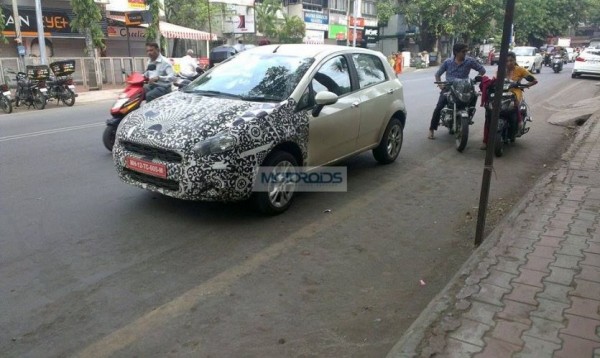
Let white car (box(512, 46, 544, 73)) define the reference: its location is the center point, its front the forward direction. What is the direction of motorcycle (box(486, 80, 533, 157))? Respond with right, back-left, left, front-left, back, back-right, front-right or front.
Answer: front-left

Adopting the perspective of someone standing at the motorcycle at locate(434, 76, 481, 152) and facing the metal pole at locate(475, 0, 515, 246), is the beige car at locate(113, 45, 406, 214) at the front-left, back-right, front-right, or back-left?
front-right

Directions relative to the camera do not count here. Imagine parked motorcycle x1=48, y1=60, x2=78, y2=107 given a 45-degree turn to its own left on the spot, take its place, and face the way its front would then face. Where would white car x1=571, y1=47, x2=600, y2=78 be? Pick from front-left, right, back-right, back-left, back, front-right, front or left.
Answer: back

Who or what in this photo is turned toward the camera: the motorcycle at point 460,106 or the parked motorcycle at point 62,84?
the motorcycle

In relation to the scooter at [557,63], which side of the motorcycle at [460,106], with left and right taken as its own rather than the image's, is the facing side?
back

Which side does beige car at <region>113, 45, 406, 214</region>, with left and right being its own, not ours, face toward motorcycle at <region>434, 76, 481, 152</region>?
back

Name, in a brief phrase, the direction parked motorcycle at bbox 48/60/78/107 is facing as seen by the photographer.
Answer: facing away from the viewer and to the left of the viewer

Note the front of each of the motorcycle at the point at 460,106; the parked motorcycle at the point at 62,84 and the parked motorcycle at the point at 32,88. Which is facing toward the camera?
the motorcycle

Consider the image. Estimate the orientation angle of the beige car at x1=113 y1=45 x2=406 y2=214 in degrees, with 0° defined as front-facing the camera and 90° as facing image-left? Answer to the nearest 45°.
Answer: approximately 45°

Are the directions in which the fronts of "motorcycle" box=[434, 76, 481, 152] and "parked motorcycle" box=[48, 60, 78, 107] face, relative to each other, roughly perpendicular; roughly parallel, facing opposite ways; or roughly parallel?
roughly perpendicular

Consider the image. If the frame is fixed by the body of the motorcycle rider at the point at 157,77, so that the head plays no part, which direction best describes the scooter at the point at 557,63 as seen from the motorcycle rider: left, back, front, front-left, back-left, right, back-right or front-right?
back

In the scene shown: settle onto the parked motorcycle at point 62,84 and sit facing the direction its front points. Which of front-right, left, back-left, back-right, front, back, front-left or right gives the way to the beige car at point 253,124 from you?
back-left

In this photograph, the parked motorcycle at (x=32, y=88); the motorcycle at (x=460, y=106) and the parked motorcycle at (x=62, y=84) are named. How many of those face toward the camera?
1

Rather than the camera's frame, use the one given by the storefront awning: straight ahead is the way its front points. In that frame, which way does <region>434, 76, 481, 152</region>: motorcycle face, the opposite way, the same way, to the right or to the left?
to the right

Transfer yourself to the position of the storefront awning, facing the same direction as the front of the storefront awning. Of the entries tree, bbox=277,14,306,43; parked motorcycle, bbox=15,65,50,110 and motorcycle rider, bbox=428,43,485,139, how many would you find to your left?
1

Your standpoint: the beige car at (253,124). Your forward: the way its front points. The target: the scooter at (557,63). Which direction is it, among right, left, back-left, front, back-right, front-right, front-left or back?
back
